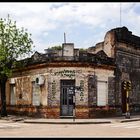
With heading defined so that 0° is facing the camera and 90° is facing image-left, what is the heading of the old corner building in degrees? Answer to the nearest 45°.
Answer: approximately 0°
